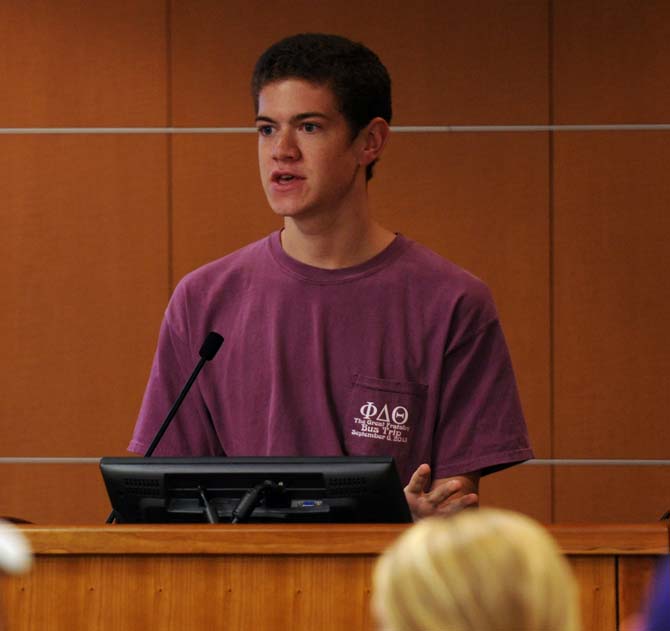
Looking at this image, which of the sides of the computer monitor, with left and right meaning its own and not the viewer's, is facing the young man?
front

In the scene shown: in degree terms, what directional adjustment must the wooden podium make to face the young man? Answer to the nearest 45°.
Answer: approximately 180°

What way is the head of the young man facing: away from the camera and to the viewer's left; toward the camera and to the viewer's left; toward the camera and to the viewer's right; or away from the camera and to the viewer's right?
toward the camera and to the viewer's left

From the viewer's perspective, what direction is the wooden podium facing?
toward the camera

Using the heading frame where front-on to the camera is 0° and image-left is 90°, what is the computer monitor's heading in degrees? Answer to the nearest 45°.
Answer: approximately 180°
